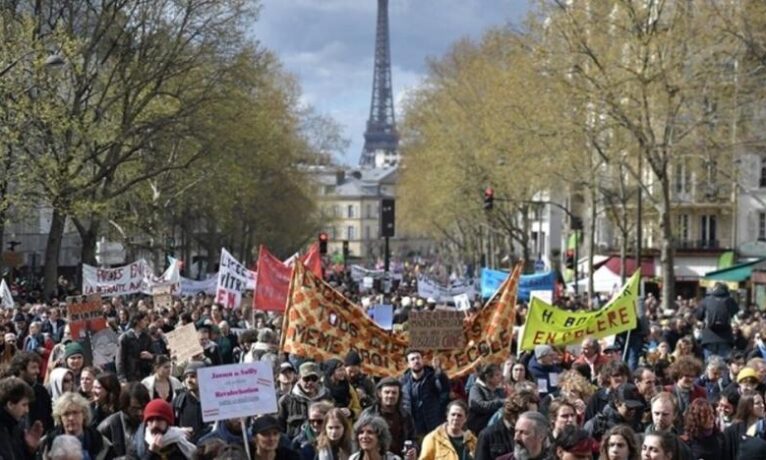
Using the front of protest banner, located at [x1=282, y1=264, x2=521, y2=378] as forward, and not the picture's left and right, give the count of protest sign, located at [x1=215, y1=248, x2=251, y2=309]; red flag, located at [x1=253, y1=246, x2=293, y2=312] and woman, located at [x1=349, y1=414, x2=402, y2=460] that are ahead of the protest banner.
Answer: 1

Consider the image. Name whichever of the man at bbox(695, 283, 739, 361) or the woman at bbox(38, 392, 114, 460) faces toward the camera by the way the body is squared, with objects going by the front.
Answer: the woman

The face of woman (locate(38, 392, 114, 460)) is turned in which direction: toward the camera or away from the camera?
toward the camera

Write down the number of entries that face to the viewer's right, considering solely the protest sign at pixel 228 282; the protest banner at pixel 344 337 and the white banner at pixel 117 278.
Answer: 0

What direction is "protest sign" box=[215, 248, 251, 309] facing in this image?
toward the camera

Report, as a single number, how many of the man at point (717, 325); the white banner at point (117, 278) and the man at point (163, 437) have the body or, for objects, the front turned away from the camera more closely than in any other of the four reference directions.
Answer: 1

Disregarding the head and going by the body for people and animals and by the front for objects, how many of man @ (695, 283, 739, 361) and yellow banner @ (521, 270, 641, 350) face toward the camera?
1

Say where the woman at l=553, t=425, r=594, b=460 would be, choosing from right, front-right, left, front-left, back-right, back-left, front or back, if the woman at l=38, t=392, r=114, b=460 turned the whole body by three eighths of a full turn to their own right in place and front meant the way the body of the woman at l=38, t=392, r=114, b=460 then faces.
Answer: back

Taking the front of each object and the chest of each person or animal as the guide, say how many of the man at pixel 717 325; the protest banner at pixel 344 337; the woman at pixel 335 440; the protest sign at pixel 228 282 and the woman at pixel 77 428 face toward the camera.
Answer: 4

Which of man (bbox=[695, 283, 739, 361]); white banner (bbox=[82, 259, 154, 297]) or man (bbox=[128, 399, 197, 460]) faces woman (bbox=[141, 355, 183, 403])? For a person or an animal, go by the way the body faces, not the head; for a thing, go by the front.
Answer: the white banner

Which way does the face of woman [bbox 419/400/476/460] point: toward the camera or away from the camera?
toward the camera

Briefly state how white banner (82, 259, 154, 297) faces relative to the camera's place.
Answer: facing the viewer

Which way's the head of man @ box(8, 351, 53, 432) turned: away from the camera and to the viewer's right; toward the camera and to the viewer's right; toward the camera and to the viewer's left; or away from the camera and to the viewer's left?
toward the camera and to the viewer's right

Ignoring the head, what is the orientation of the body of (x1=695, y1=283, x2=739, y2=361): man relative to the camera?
away from the camera
